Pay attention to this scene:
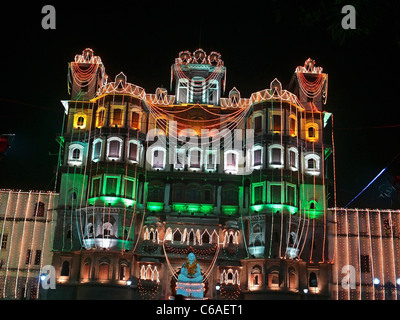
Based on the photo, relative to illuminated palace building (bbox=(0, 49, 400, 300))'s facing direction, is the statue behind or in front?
in front

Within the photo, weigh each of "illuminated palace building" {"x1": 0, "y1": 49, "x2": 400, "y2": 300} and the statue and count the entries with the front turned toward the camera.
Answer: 2

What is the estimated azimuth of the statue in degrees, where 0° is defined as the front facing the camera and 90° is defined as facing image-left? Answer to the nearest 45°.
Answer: approximately 0°

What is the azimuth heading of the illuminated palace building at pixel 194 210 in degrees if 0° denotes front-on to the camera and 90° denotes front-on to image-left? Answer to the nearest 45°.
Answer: approximately 0°

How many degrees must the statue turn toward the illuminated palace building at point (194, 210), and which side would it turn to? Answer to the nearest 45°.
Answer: approximately 180°
